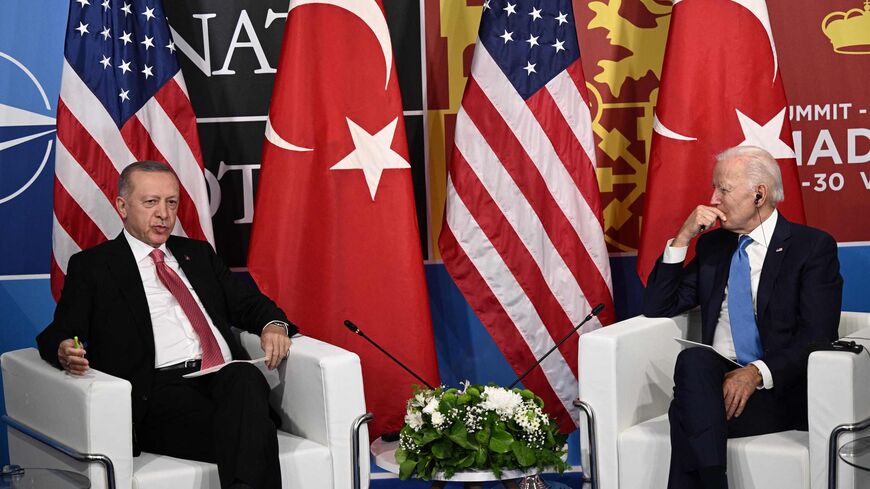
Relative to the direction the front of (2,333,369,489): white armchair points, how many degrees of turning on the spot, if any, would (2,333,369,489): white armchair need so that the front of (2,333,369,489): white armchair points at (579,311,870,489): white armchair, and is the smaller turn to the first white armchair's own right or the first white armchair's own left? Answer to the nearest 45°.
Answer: approximately 45° to the first white armchair's own left

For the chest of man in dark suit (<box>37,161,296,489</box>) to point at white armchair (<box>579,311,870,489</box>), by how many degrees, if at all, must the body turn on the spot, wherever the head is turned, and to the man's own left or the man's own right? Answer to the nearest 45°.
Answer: approximately 45° to the man's own left

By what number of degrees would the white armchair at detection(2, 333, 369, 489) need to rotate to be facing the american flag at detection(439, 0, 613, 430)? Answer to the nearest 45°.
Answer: approximately 45° to its left

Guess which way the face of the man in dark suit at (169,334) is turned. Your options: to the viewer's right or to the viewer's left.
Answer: to the viewer's right

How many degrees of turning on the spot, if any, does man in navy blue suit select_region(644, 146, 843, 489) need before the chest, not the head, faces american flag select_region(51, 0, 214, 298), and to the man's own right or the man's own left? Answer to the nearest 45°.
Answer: approximately 45° to the man's own right

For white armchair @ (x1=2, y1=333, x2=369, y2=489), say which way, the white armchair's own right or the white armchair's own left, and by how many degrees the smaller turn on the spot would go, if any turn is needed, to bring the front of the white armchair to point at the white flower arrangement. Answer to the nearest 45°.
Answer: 0° — it already faces it

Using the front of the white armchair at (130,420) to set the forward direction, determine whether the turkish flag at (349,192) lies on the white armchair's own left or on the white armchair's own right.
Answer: on the white armchair's own left

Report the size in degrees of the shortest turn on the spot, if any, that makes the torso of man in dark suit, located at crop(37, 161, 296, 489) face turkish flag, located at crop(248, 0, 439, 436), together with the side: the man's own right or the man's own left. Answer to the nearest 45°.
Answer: approximately 90° to the man's own left

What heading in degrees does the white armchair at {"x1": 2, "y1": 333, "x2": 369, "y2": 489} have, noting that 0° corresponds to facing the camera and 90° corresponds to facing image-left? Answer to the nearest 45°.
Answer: approximately 315°
